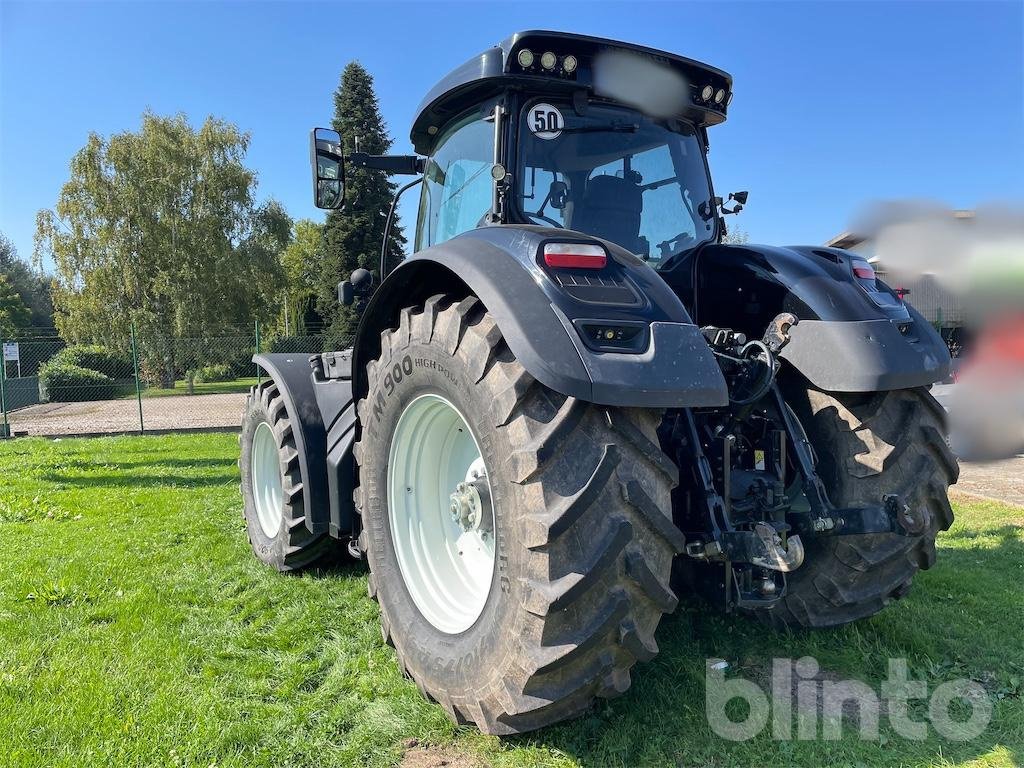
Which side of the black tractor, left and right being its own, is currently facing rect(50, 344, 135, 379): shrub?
front

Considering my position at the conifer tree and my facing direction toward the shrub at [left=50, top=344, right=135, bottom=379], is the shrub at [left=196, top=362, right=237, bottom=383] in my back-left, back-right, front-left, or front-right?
front-left

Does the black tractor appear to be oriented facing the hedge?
yes

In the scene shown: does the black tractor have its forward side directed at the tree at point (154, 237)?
yes

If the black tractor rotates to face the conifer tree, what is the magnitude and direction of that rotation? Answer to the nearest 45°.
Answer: approximately 45° to its right

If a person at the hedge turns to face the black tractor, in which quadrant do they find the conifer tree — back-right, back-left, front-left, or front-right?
back-left

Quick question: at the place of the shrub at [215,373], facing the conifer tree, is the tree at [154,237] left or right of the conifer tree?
left

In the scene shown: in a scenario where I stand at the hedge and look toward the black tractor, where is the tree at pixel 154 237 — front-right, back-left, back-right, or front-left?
back-left

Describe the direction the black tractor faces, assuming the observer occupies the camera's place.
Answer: facing away from the viewer and to the left of the viewer

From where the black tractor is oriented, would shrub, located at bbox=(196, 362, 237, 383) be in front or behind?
in front

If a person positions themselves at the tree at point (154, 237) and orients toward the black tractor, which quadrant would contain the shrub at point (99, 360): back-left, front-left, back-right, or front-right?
front-right

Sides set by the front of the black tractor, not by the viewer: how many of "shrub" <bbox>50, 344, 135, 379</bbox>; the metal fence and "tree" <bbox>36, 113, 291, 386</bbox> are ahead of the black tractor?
3

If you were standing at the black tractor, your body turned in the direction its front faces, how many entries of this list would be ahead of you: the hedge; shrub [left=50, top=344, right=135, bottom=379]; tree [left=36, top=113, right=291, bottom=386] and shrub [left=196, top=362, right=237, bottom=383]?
4

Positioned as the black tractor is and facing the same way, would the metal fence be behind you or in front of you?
in front
